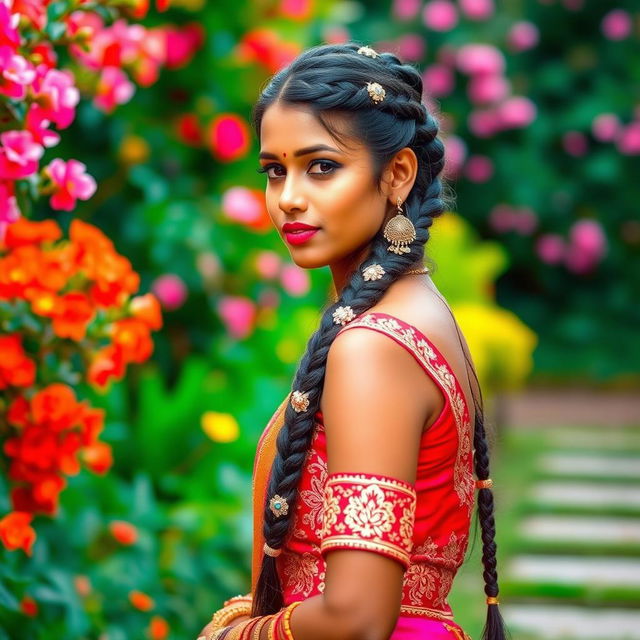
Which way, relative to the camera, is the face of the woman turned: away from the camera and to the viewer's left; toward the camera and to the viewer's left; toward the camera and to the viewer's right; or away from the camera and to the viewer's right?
toward the camera and to the viewer's left

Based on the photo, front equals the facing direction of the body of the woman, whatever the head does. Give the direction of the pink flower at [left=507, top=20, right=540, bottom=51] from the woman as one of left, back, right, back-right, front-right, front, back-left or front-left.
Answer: right

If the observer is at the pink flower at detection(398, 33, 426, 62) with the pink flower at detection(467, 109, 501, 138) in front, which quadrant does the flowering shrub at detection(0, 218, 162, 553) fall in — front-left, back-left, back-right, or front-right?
back-right

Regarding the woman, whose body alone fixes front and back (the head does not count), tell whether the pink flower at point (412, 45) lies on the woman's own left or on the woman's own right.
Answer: on the woman's own right

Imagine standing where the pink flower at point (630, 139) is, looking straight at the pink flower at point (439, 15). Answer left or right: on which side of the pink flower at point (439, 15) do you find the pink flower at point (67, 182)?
left

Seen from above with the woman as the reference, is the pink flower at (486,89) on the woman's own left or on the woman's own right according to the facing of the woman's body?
on the woman's own right
